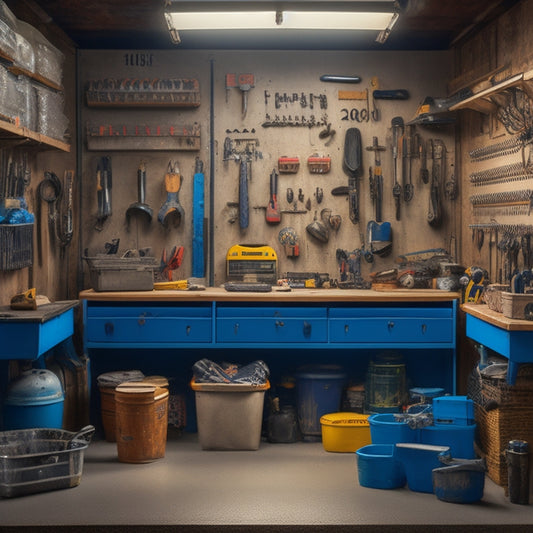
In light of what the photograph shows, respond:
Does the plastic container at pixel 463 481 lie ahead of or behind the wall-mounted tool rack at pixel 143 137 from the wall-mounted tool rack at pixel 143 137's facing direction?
ahead

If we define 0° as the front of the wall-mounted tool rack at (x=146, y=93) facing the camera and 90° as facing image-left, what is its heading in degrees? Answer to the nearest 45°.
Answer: approximately 0°

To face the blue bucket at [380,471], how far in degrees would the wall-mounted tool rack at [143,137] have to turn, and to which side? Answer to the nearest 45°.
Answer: approximately 45° to its left

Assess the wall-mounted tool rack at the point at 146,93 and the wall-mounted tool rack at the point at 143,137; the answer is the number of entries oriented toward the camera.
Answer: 2

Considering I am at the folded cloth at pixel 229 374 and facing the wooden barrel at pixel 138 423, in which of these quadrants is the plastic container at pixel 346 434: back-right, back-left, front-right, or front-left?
back-left

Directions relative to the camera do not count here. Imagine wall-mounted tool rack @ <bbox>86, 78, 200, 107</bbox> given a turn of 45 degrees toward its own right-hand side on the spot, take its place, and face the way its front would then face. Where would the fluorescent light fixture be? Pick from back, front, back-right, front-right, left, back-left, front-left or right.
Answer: left
